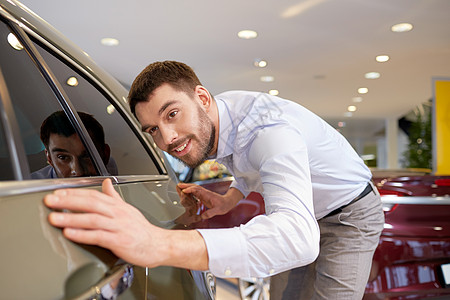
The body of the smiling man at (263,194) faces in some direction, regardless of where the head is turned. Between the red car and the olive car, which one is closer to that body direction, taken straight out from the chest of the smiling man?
the olive car

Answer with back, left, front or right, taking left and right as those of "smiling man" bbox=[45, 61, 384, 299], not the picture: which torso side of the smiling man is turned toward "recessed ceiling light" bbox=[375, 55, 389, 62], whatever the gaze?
back

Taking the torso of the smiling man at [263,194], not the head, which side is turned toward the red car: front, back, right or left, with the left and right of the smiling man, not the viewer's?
back

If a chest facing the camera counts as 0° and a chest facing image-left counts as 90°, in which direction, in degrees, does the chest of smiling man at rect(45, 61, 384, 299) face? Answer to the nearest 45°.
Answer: approximately 45°

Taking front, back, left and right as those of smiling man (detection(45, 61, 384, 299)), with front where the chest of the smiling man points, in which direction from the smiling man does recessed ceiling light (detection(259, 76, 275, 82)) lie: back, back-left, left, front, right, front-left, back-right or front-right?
back-right

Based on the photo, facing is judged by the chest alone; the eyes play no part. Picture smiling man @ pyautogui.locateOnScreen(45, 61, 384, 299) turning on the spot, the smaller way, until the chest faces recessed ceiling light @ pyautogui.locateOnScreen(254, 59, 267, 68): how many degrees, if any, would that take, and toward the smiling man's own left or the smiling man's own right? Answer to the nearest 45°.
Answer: approximately 135° to the smiling man's own right

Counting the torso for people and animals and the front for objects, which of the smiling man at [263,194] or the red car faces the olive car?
the smiling man
